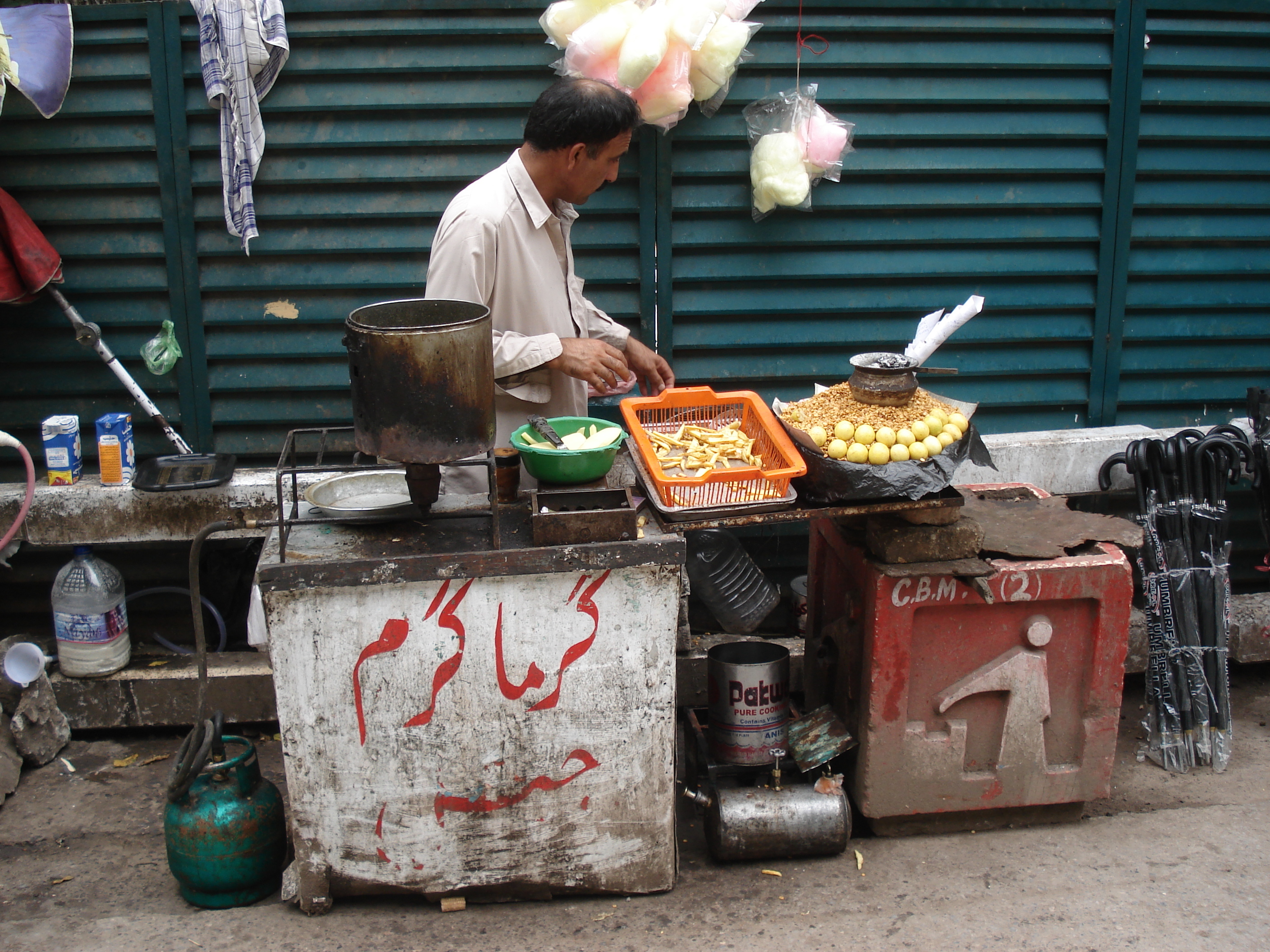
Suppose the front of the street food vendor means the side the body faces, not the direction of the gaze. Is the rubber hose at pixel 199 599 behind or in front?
behind

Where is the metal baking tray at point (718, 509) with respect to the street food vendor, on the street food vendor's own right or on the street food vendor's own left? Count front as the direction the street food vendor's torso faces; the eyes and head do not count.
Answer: on the street food vendor's own right

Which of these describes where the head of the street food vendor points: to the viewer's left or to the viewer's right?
to the viewer's right

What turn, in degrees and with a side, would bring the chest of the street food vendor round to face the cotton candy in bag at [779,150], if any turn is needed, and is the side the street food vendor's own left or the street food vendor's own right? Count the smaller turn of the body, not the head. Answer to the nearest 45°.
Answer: approximately 45° to the street food vendor's own left

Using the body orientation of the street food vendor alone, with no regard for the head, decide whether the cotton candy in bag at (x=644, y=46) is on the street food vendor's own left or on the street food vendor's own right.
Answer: on the street food vendor's own left

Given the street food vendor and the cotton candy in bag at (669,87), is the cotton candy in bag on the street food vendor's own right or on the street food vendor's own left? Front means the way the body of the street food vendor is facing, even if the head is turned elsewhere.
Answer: on the street food vendor's own left

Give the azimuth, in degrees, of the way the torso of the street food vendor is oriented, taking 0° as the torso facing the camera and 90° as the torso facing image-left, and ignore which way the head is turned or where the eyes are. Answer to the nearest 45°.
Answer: approximately 270°

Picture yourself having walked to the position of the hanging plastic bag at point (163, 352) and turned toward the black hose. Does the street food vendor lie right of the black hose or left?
left

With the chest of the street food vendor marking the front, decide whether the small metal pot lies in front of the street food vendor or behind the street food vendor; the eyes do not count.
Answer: in front

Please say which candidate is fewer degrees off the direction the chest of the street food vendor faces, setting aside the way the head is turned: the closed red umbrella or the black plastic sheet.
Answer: the black plastic sheet
